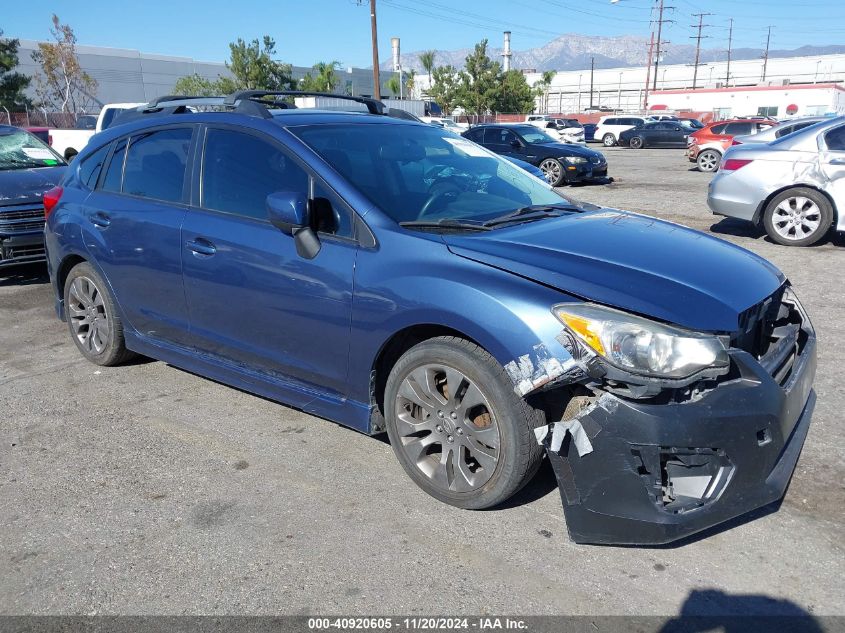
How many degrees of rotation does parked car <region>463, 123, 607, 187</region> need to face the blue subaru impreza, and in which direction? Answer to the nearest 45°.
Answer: approximately 45° to its right

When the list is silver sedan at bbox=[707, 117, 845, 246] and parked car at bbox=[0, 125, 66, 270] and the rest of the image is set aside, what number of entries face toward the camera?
1

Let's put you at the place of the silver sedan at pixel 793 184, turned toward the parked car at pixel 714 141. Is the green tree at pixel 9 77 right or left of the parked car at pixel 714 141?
left

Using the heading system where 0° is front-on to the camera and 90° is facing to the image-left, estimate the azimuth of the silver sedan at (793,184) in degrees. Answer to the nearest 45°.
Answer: approximately 270°

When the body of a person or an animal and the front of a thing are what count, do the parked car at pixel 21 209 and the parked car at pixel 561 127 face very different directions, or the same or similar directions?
same or similar directions

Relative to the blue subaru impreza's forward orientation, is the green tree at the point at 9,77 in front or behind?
behind

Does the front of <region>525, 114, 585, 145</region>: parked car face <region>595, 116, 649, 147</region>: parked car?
no

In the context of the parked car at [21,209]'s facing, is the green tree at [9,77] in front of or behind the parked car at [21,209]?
behind

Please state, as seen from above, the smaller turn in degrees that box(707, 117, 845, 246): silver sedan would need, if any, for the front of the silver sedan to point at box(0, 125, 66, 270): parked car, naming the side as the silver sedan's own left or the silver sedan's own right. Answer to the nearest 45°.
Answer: approximately 135° to the silver sedan's own right

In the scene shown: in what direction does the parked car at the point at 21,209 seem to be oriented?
toward the camera

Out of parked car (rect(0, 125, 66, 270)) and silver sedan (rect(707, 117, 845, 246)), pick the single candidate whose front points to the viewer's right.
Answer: the silver sedan

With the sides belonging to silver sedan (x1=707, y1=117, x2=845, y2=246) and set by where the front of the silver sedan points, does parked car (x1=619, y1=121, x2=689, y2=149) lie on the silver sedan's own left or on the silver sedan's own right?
on the silver sedan's own left

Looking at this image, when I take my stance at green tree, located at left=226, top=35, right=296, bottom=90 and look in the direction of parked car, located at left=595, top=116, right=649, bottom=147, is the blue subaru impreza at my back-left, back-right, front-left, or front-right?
front-right

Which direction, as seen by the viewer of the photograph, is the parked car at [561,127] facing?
facing the viewer and to the right of the viewer

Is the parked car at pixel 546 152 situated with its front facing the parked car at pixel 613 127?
no

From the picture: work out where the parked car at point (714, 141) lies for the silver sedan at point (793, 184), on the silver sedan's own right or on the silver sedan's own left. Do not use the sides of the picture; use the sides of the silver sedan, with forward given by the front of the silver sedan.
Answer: on the silver sedan's own left

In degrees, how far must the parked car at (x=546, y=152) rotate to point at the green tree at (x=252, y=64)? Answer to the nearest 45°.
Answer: approximately 180°
